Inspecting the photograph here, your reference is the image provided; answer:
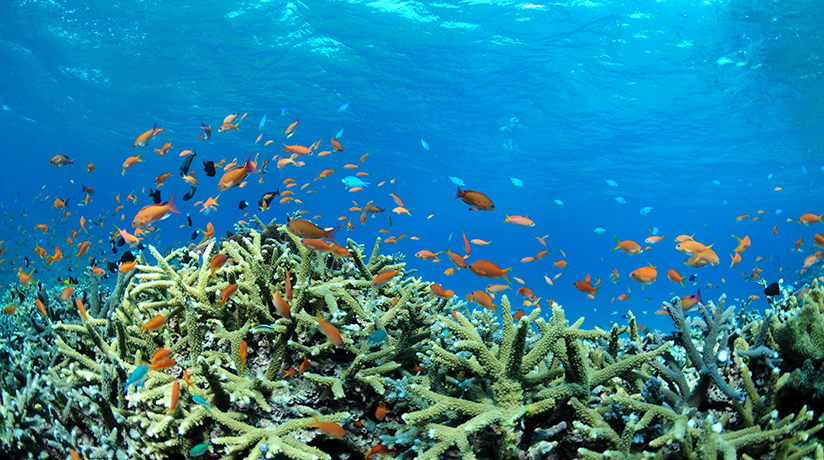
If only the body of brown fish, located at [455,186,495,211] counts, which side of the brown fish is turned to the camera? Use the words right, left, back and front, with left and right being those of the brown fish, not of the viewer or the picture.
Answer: right

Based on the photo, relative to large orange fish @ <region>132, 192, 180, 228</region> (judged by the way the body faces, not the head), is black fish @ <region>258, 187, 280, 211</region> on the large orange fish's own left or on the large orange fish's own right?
on the large orange fish's own right

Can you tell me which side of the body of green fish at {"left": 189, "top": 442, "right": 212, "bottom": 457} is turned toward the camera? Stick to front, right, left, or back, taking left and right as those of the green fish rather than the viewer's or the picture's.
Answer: left

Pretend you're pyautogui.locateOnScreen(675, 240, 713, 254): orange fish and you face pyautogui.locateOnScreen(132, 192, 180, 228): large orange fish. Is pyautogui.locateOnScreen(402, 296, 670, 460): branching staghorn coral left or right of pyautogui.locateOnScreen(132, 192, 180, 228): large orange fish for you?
left

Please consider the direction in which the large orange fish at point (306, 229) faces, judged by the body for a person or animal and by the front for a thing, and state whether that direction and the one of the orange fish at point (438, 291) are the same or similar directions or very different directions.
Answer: same or similar directions

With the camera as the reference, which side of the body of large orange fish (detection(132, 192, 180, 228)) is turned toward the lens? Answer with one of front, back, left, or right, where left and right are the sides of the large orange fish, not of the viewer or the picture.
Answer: left

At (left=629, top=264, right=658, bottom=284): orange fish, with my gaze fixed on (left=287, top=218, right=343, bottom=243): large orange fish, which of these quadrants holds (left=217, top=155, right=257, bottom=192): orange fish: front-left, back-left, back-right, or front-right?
front-right

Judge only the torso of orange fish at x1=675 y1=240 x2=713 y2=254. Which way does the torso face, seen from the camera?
to the viewer's left

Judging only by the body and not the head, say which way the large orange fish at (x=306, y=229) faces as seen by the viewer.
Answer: to the viewer's left

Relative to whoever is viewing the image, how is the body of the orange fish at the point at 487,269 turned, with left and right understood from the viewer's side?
facing to the left of the viewer
